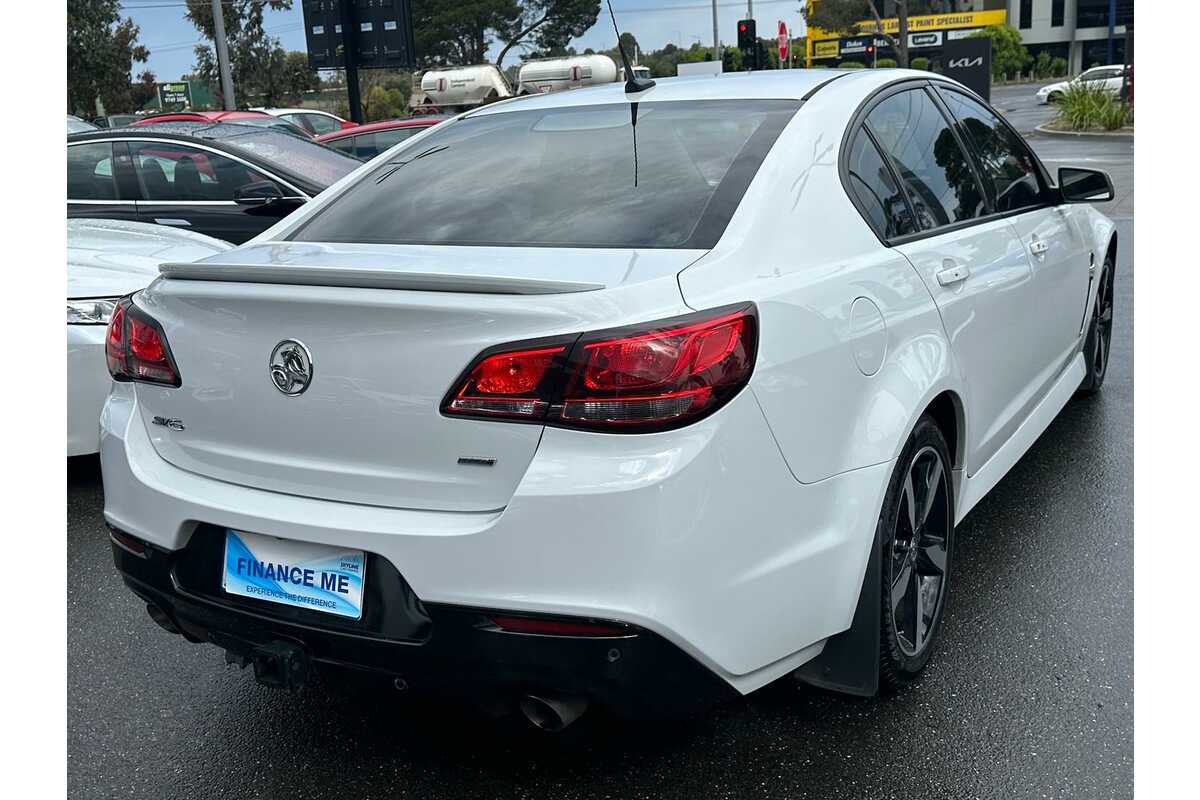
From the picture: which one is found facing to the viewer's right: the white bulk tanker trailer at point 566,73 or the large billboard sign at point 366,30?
the white bulk tanker trailer

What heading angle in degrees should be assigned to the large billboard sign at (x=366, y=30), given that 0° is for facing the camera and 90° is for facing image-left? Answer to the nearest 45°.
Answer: approximately 180°

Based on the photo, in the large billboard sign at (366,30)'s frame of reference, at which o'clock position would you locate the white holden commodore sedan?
The white holden commodore sedan is roughly at 6 o'clock from the large billboard sign.

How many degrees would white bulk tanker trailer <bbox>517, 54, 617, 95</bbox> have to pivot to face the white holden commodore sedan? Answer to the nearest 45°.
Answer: approximately 90° to its right

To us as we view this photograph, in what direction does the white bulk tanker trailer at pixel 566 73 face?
facing to the right of the viewer

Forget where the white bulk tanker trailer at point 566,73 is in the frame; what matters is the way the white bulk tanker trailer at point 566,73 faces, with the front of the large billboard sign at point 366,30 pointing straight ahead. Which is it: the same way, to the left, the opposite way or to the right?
to the right

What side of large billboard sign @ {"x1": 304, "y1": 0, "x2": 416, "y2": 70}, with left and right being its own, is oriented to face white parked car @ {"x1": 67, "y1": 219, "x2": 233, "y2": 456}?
back

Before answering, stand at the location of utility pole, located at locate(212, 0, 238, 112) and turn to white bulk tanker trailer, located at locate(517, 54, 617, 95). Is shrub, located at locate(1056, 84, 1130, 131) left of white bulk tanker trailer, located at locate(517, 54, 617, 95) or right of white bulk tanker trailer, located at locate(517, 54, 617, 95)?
right

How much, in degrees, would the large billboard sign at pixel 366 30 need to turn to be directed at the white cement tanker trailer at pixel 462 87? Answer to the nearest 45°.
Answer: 0° — it already faces it

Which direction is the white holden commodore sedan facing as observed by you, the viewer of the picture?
facing away from the viewer and to the right of the viewer

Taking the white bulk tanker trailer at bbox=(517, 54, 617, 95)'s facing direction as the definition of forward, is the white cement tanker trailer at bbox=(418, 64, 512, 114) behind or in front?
behind

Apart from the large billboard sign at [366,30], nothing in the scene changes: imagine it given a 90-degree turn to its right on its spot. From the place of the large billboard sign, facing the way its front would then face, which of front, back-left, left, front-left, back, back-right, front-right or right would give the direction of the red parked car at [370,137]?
right
